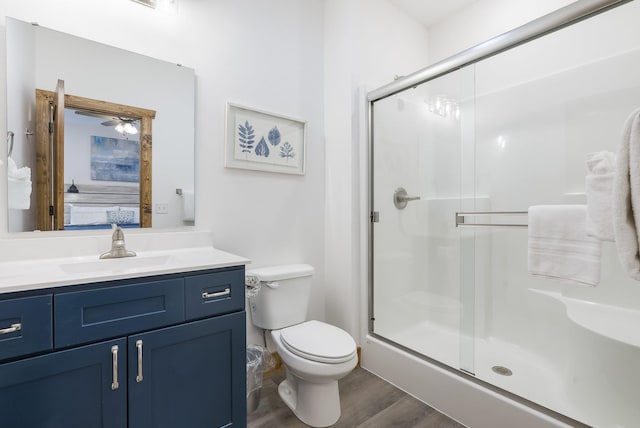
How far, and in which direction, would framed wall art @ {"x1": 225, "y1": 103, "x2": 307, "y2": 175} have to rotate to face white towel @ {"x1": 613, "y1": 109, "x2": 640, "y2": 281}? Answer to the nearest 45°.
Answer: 0° — it already faces it

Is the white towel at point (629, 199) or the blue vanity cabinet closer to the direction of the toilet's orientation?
the white towel

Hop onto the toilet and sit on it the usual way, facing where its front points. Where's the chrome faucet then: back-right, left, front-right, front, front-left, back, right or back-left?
back-right

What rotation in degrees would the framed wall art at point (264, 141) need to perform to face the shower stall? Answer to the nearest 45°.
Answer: approximately 45° to its left

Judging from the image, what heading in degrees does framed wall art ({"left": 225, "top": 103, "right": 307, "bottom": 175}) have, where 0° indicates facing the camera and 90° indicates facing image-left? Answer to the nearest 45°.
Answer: approximately 315°

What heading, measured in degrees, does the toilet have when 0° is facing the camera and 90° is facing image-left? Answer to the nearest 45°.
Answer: approximately 315°

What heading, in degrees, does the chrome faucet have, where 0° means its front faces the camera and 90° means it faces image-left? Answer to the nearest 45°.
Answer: approximately 0°
